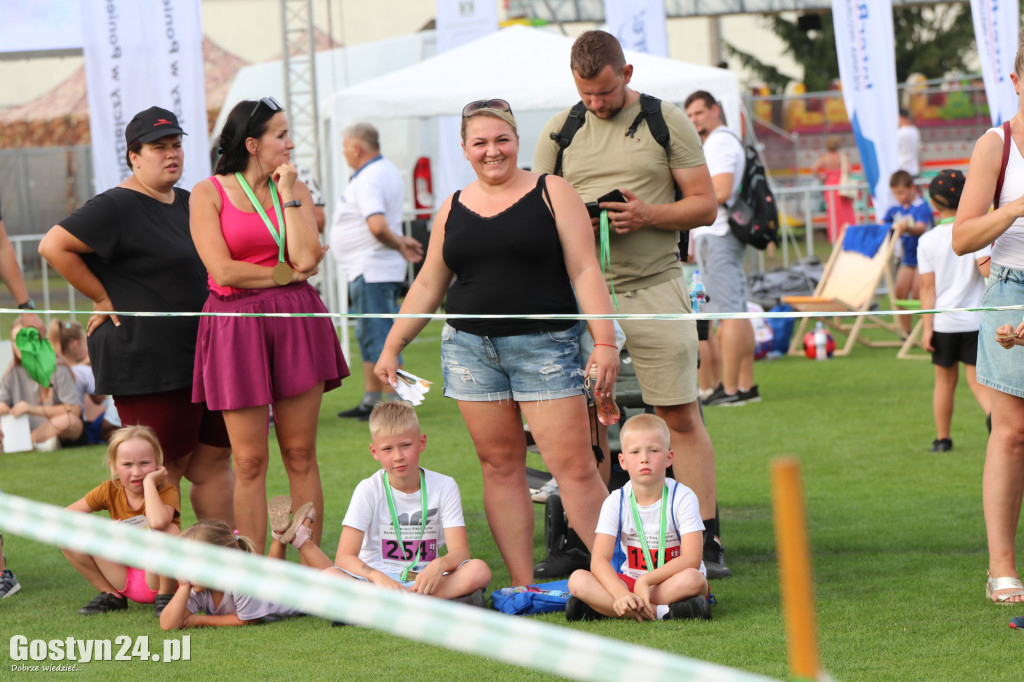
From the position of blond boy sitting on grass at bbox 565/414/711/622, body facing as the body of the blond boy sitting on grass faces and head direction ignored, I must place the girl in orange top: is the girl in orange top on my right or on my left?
on my right

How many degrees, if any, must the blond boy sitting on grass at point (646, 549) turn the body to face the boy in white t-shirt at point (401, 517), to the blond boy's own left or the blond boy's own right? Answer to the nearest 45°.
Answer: approximately 90° to the blond boy's own right

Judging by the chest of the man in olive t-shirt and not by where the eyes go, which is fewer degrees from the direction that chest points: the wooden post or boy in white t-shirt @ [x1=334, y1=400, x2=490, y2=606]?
the wooden post

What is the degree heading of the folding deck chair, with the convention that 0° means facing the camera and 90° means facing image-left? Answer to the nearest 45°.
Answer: approximately 45°

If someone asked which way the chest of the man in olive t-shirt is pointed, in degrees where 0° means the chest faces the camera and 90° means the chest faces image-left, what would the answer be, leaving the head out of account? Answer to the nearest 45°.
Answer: approximately 0°

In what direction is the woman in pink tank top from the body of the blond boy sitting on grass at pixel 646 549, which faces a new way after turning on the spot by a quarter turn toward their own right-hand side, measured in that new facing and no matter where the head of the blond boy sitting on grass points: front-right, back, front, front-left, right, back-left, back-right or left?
front

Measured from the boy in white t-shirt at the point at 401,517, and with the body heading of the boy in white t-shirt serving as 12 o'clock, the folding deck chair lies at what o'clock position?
The folding deck chair is roughly at 7 o'clock from the boy in white t-shirt.

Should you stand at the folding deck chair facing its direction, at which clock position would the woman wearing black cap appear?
The woman wearing black cap is roughly at 11 o'clock from the folding deck chair.
